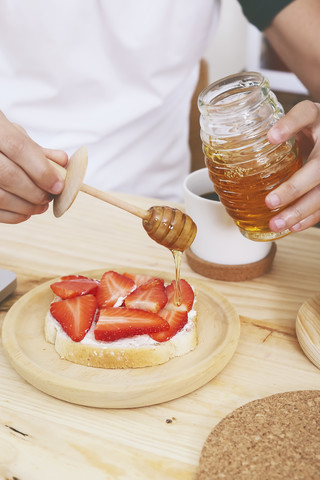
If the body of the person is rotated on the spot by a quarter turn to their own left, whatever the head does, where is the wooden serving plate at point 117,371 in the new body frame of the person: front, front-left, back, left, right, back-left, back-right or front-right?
right

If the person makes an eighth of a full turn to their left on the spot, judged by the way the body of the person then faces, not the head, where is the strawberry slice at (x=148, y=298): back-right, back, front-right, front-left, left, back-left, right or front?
front-right

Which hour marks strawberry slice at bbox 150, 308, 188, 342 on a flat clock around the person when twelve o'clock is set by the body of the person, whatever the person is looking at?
The strawberry slice is roughly at 12 o'clock from the person.

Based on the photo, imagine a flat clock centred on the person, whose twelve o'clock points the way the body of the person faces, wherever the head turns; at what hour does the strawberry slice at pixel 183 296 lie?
The strawberry slice is roughly at 12 o'clock from the person.

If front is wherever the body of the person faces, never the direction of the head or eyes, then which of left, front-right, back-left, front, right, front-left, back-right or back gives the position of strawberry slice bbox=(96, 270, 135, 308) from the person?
front

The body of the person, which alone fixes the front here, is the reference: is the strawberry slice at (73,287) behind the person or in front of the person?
in front

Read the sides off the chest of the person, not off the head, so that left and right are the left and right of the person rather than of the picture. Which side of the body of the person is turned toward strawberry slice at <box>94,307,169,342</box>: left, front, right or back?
front

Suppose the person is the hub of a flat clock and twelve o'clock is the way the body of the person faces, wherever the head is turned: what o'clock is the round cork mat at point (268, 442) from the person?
The round cork mat is roughly at 12 o'clock from the person.

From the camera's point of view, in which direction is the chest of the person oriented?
toward the camera

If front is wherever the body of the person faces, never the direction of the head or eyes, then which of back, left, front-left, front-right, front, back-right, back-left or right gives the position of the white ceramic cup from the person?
front

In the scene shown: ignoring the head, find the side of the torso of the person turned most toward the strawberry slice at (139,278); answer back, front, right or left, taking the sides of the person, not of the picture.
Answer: front

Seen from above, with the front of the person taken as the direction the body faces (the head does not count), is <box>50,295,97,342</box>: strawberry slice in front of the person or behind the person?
in front
